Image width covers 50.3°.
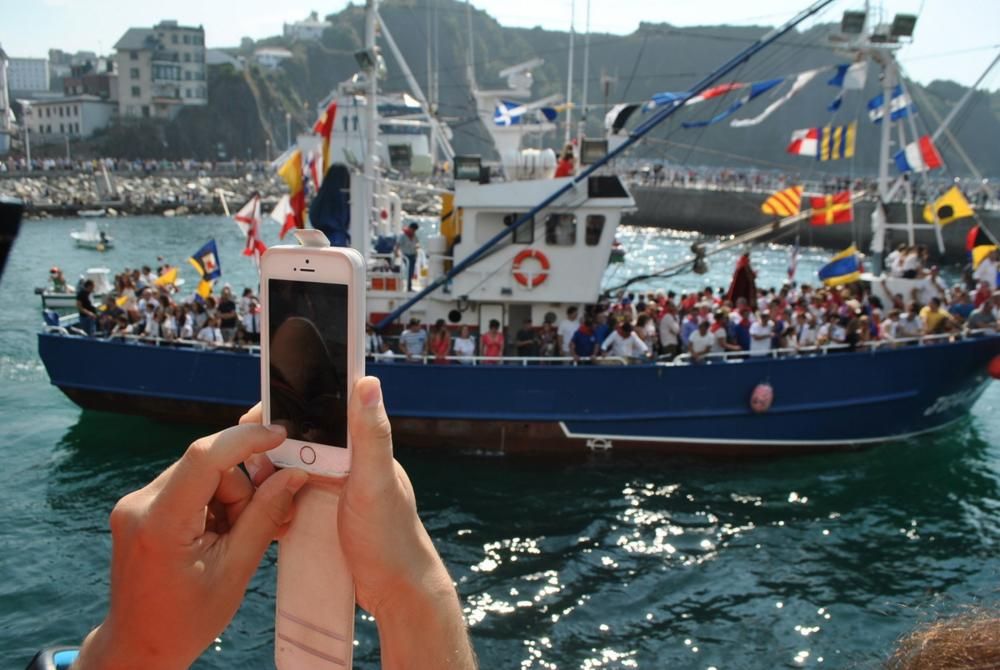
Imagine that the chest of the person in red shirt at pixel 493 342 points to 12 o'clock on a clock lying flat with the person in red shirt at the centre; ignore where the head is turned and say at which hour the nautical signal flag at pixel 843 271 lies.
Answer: The nautical signal flag is roughly at 8 o'clock from the person in red shirt.

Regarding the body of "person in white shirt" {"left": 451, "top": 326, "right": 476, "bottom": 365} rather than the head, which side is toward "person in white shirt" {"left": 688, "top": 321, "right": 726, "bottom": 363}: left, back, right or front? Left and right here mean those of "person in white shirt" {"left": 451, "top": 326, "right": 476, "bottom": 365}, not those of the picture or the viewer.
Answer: left

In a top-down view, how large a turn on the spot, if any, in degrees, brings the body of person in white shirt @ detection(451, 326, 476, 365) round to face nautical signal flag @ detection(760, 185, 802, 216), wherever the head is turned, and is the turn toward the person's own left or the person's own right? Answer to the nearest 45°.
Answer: approximately 135° to the person's own left

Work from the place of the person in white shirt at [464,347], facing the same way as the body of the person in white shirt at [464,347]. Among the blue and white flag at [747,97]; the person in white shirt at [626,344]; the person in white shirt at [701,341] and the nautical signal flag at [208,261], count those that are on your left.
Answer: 3

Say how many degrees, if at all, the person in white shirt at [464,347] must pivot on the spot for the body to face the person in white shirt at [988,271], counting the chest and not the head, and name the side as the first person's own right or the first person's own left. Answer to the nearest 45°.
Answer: approximately 90° to the first person's own left

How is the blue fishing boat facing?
to the viewer's right

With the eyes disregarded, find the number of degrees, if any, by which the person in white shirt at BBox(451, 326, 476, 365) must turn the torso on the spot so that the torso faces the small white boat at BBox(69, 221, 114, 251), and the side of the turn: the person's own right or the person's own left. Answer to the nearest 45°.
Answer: approximately 135° to the person's own right

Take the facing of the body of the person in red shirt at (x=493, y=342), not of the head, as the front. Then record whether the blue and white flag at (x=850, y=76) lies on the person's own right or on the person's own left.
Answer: on the person's own left

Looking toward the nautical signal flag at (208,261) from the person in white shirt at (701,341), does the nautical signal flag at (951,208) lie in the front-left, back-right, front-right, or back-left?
back-right

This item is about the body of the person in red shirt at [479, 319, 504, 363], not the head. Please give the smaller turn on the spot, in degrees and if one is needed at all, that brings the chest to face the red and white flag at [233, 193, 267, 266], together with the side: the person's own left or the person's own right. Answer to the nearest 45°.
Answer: approximately 135° to the person's own right

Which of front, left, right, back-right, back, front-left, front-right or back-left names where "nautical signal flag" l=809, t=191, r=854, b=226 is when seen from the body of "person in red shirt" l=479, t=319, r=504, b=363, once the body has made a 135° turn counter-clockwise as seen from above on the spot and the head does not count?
front

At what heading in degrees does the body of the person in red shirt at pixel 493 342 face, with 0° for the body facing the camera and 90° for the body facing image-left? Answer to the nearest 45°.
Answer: approximately 0°
